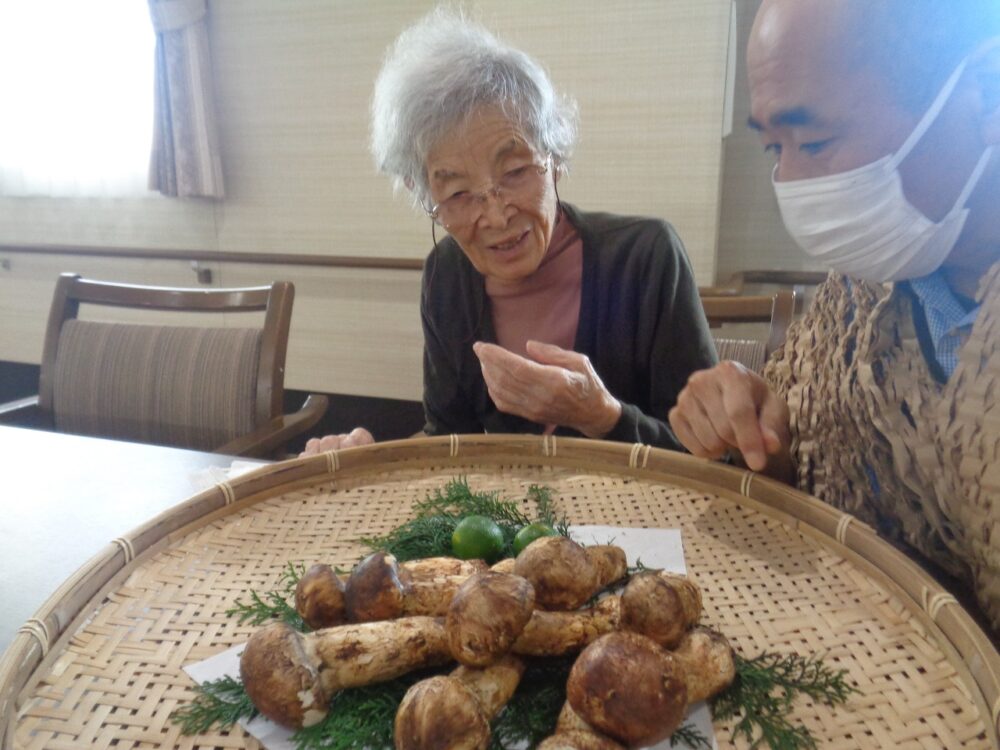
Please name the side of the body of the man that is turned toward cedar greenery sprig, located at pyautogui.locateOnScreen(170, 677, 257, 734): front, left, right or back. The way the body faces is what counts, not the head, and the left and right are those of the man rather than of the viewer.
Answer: front

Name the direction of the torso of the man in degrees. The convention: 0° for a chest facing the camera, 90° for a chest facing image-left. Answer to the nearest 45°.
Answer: approximately 45°

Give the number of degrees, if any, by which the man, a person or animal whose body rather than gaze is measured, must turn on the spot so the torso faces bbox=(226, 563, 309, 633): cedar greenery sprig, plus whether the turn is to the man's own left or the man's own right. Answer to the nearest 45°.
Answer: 0° — they already face it

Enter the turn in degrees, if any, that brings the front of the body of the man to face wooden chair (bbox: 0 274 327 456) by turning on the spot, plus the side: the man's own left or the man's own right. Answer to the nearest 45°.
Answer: approximately 45° to the man's own right
